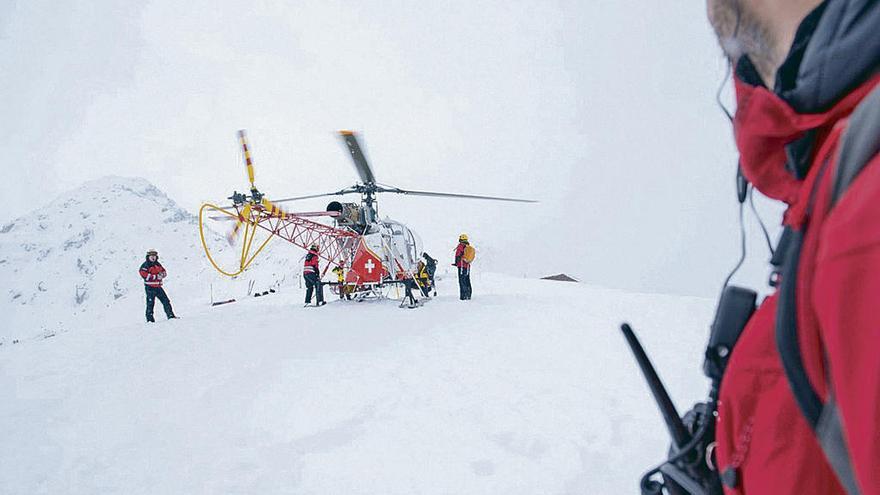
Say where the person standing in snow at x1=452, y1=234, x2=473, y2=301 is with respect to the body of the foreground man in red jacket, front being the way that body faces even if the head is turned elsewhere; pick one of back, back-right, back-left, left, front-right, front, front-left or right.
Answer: front-right

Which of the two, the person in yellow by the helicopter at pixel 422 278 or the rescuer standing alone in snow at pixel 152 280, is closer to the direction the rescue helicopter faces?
the person in yellow by the helicopter

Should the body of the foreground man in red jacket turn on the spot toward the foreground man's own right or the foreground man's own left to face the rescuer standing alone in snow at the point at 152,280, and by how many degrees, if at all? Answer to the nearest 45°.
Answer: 0° — they already face them

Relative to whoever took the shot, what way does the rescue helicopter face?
facing away from the viewer and to the right of the viewer

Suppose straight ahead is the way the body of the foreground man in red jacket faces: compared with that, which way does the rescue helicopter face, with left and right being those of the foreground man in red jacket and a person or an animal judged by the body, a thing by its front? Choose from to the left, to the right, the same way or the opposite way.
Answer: to the right

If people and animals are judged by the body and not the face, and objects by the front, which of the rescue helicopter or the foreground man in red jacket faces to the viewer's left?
the foreground man in red jacket

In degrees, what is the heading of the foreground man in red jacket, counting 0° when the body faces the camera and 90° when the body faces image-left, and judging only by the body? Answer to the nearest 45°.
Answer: approximately 90°

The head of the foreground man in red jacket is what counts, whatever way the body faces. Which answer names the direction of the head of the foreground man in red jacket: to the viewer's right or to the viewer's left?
to the viewer's left
